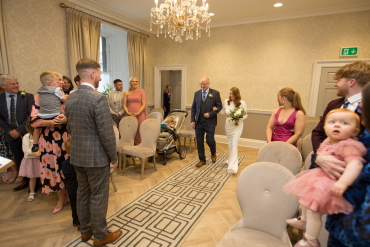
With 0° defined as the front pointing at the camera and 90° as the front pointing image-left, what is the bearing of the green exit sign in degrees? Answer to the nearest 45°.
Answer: approximately 0°

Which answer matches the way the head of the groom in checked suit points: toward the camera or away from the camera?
away from the camera

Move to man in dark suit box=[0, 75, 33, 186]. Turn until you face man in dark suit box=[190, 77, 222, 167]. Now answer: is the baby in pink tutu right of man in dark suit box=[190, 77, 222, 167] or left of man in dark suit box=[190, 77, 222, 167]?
right

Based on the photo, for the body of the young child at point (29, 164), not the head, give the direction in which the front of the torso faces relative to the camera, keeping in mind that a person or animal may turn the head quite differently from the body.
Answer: to the viewer's right
